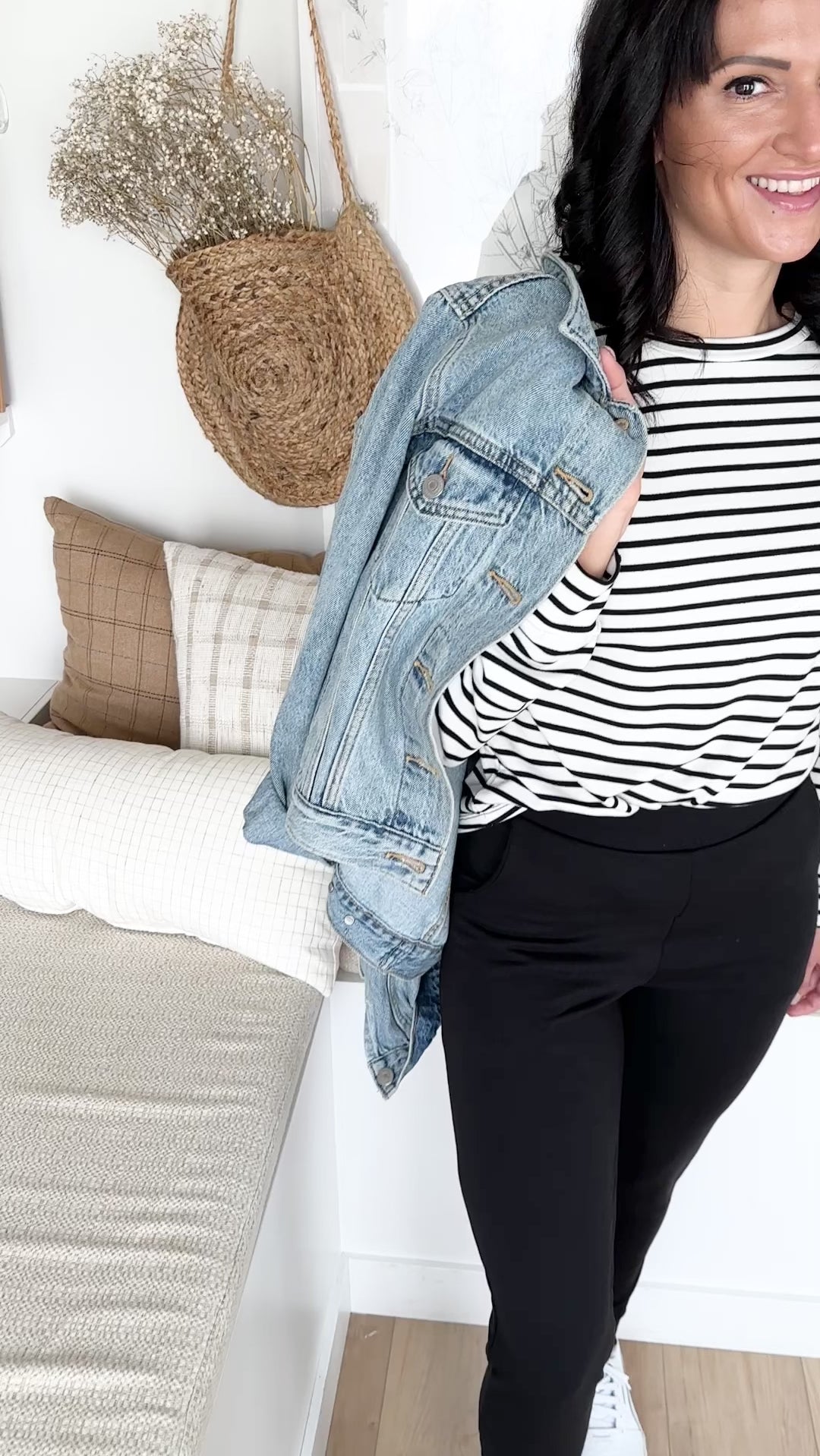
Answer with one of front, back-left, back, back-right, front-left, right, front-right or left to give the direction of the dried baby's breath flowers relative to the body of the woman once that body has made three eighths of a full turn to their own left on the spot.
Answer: left

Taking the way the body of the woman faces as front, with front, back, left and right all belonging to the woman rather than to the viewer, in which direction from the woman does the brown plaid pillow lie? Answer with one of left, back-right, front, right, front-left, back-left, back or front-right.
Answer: back-right

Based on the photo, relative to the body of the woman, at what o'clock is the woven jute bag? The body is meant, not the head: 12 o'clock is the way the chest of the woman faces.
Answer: The woven jute bag is roughly at 5 o'clock from the woman.

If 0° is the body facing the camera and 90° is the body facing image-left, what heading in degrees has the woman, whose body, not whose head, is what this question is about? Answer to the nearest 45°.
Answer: approximately 0°

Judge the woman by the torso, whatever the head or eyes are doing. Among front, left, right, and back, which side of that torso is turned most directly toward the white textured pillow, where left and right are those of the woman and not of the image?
right

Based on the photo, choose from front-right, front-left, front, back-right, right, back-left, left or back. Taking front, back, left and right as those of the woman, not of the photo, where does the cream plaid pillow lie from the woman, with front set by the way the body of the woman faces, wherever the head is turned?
back-right
